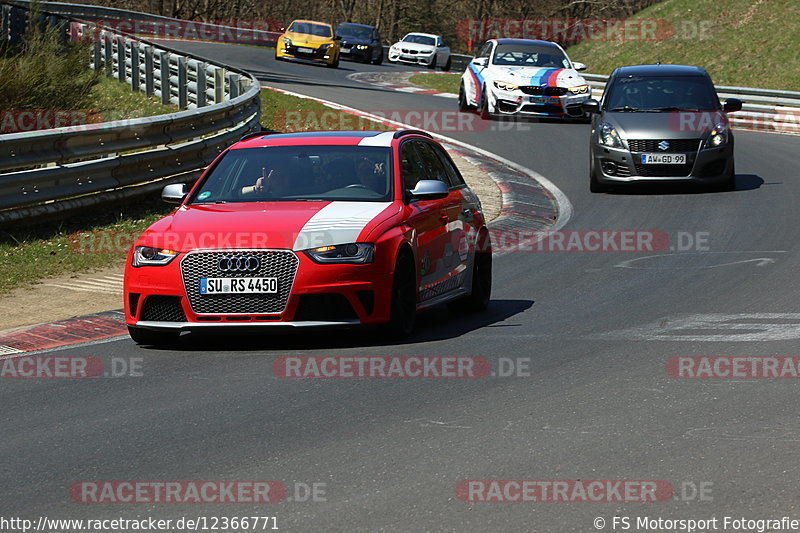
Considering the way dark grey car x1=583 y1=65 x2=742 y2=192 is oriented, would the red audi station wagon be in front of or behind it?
in front

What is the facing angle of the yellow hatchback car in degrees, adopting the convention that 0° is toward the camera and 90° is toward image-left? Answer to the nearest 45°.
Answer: approximately 0°

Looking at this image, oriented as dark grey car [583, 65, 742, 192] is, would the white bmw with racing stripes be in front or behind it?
behind

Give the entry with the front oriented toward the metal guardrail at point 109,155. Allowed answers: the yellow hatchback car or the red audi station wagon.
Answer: the yellow hatchback car

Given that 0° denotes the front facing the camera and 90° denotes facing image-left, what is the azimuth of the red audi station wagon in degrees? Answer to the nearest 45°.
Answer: approximately 45°

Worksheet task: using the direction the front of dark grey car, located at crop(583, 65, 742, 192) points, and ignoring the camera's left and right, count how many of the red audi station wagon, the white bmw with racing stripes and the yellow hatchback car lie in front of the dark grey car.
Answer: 1

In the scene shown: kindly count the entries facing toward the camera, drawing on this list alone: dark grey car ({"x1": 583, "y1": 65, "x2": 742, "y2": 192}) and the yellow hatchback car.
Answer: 2

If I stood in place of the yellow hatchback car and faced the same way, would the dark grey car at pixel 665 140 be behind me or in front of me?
in front

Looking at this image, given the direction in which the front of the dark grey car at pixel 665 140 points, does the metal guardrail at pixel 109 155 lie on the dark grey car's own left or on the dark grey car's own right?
on the dark grey car's own right

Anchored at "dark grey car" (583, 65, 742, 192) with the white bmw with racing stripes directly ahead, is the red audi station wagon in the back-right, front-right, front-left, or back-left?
back-left

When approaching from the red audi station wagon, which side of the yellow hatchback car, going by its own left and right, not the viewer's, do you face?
front

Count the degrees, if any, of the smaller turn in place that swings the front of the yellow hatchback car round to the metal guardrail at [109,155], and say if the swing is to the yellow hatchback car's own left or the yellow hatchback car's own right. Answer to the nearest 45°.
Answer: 0° — it already faces it
